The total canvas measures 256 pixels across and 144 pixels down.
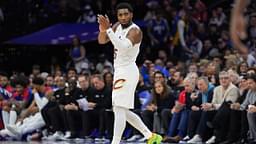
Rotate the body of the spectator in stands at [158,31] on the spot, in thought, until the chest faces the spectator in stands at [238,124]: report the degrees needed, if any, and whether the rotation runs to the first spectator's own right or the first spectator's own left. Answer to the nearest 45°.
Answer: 0° — they already face them

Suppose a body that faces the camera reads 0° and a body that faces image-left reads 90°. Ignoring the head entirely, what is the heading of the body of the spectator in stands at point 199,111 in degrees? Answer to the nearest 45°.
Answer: approximately 45°

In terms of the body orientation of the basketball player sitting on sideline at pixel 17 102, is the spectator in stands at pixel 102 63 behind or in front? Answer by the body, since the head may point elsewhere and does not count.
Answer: behind

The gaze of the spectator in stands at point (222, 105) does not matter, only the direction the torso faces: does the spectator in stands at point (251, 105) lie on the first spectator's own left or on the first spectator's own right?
on the first spectator's own left

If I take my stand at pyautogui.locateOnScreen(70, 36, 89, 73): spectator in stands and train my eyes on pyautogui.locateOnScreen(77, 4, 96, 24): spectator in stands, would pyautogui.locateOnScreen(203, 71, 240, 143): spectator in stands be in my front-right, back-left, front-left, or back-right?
back-right

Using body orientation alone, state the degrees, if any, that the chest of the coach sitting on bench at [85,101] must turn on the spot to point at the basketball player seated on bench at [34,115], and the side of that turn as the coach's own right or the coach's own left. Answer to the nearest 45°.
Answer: approximately 135° to the coach's own right

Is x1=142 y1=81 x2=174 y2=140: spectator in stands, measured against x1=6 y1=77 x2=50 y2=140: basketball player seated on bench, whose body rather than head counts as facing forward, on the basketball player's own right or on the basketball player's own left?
on the basketball player's own left
